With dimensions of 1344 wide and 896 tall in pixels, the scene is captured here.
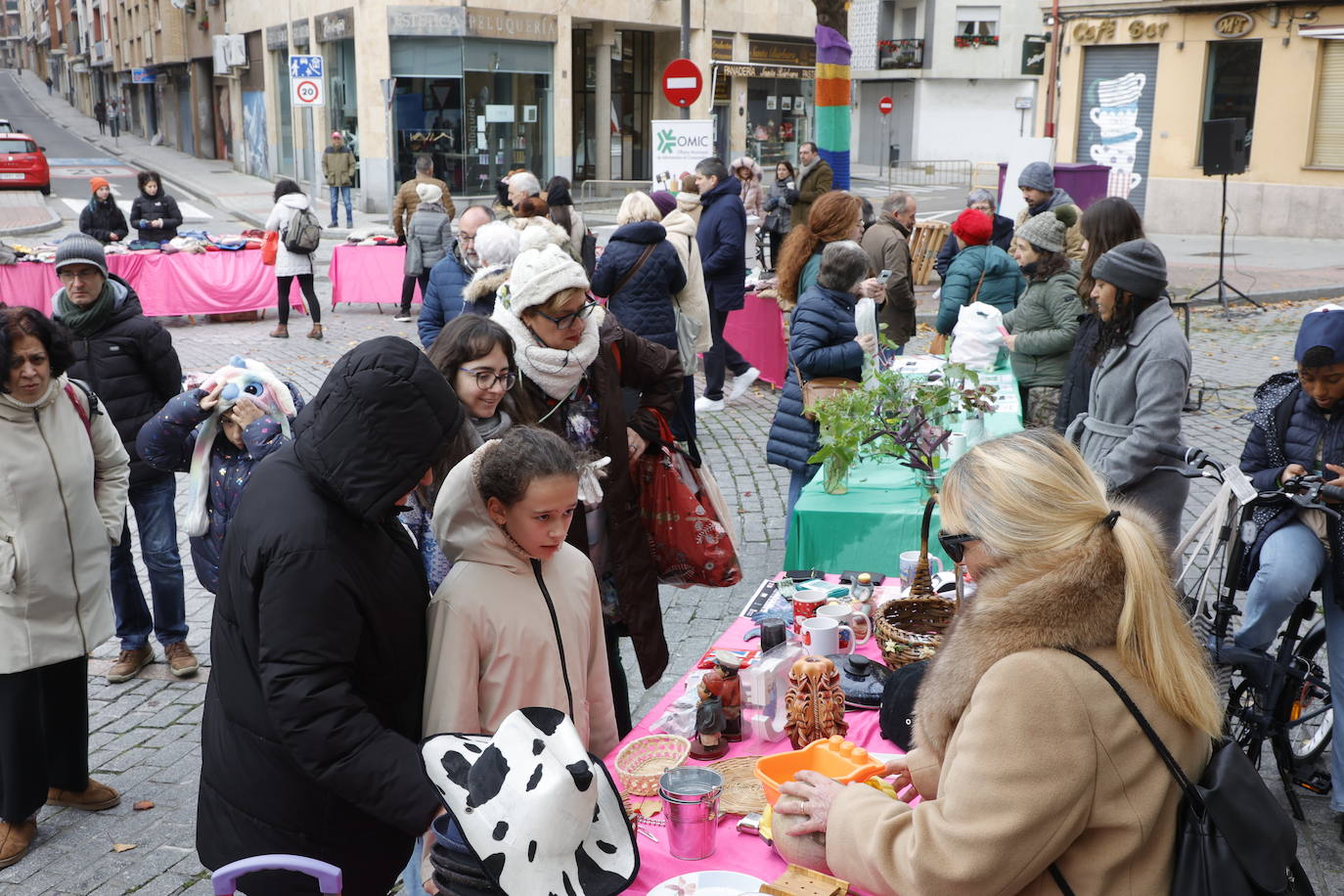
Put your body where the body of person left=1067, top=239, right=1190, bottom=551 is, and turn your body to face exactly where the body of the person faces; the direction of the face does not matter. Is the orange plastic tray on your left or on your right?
on your left

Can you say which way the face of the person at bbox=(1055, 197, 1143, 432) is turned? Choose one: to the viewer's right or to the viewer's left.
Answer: to the viewer's left

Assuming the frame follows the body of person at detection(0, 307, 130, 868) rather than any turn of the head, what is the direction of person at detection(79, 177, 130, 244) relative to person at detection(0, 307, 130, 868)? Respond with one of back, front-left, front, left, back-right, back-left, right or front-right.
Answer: back

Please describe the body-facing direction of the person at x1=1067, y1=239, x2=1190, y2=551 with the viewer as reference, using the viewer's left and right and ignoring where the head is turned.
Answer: facing to the left of the viewer

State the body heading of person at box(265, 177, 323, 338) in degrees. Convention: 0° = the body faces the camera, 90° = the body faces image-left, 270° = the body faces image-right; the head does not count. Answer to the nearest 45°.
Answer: approximately 135°

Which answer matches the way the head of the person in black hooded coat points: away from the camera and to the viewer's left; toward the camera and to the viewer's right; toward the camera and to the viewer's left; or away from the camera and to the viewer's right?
away from the camera and to the viewer's right

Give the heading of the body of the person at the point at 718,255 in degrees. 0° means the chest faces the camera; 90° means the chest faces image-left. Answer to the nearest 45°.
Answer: approximately 90°

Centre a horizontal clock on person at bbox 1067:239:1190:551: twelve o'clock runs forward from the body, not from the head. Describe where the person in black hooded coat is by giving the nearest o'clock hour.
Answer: The person in black hooded coat is roughly at 10 o'clock from the person.

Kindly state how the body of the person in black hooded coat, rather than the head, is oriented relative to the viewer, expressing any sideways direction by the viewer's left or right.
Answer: facing to the right of the viewer
